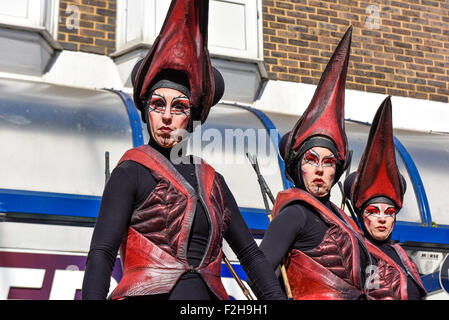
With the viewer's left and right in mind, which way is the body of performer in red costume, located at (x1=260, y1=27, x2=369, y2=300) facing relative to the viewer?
facing the viewer and to the right of the viewer

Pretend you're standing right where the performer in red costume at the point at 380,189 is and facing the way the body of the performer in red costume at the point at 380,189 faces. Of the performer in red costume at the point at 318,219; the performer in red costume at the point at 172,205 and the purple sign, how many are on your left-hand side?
0

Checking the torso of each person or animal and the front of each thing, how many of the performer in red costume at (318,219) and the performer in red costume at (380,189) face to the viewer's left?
0

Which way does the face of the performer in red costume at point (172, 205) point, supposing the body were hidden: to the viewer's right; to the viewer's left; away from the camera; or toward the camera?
toward the camera

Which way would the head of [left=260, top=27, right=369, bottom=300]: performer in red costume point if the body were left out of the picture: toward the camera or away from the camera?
toward the camera

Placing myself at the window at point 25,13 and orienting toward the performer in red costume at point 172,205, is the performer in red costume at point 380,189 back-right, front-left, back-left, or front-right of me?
front-left

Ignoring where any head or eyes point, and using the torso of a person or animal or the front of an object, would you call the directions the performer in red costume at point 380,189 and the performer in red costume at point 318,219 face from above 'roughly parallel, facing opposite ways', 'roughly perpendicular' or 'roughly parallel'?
roughly parallel

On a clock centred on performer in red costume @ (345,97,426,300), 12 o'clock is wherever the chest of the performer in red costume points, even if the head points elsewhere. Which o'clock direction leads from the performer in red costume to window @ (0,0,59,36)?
The window is roughly at 5 o'clock from the performer in red costume.

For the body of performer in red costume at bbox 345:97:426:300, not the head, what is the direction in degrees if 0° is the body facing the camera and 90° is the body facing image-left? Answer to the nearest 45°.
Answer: approximately 315°

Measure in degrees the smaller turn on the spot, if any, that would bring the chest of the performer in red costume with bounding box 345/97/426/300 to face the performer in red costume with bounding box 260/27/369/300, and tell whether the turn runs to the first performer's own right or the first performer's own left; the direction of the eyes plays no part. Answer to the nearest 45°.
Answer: approximately 90° to the first performer's own right

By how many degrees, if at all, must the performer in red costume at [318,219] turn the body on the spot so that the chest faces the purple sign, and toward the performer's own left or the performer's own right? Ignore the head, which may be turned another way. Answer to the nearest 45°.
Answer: approximately 180°

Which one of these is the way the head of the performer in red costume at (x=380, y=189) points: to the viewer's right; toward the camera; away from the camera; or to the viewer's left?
toward the camera

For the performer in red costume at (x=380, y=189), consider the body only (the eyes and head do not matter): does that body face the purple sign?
no
